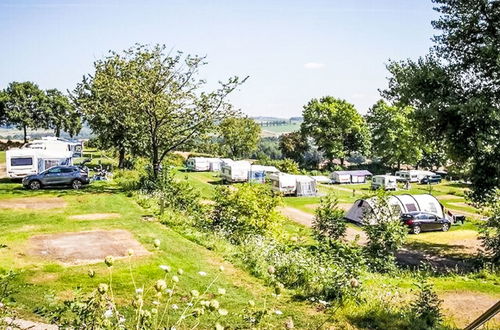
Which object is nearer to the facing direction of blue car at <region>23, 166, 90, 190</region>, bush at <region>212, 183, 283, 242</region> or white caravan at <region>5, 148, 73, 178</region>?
the white caravan

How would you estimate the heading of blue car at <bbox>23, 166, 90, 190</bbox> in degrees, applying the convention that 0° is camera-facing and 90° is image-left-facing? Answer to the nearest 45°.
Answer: approximately 90°

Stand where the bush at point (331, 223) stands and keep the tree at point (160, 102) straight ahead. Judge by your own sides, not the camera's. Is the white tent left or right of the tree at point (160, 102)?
right

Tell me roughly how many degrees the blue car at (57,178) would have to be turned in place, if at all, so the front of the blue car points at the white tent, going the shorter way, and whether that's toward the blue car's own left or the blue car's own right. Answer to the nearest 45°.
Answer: approximately 135° to the blue car's own right

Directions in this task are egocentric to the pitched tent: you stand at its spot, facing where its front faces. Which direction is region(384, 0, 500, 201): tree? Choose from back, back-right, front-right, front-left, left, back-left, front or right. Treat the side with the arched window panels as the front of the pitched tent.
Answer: left

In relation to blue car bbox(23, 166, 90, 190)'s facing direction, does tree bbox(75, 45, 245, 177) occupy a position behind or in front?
behind
